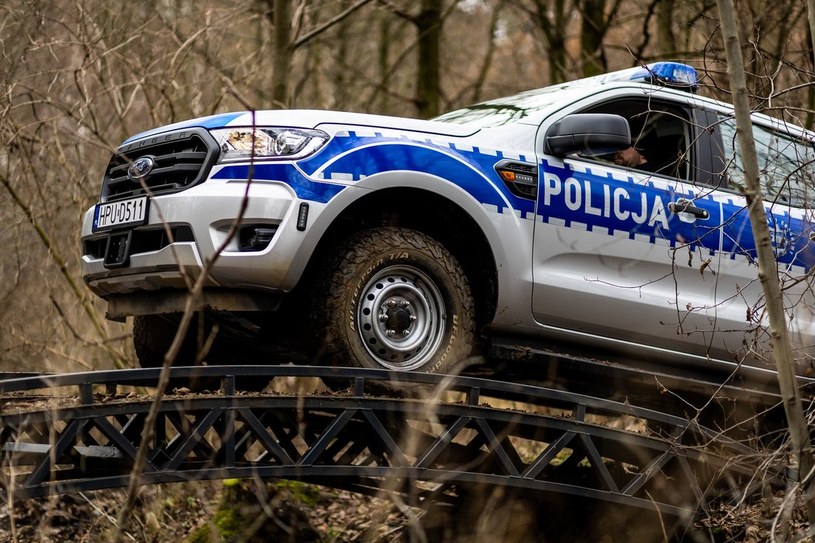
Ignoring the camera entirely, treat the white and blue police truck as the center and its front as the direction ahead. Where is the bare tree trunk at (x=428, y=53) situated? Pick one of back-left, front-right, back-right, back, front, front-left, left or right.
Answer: back-right

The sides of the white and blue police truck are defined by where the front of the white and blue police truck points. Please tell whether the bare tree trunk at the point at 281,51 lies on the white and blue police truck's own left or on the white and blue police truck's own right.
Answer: on the white and blue police truck's own right

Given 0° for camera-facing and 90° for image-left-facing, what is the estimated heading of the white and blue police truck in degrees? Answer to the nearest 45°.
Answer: approximately 45°
